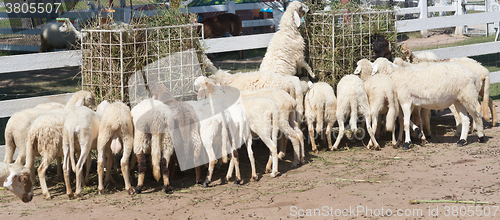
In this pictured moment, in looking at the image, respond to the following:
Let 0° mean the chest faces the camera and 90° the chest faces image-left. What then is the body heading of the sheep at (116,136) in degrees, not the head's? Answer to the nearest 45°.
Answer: approximately 180°

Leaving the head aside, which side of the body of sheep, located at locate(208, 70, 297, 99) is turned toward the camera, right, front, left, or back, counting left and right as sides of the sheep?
left

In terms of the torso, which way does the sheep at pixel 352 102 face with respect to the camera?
away from the camera

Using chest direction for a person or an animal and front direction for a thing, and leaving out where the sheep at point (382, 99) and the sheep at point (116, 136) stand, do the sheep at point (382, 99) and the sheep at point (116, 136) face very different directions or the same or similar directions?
same or similar directions

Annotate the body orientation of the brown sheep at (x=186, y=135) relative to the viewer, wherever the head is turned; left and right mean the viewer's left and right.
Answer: facing away from the viewer and to the left of the viewer

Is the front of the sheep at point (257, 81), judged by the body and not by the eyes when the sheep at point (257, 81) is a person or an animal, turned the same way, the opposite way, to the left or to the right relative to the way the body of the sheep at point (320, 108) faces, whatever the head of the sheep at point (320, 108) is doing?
to the left

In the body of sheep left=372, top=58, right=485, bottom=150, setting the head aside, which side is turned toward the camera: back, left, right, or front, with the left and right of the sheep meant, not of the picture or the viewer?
left

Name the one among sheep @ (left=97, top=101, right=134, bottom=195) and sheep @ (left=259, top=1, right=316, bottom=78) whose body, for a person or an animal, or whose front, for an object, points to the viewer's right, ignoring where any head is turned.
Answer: sheep @ (left=259, top=1, right=316, bottom=78)

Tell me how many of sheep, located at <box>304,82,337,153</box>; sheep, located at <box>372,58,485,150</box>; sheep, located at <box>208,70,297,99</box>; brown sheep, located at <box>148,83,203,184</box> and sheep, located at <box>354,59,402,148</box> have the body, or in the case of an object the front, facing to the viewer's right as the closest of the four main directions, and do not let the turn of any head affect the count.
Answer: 0

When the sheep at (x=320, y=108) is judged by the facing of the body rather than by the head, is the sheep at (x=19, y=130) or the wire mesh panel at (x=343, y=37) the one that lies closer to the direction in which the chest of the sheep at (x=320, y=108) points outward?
the wire mesh panel

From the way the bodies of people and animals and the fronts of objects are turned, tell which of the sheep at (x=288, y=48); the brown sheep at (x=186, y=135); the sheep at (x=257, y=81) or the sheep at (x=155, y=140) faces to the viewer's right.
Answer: the sheep at (x=288, y=48)

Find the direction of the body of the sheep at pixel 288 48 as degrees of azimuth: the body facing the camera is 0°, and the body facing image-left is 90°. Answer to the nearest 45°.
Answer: approximately 270°

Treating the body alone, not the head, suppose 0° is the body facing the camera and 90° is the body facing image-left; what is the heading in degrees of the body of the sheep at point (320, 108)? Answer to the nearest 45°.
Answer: approximately 180°

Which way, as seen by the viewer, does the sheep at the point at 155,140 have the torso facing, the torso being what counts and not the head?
away from the camera
